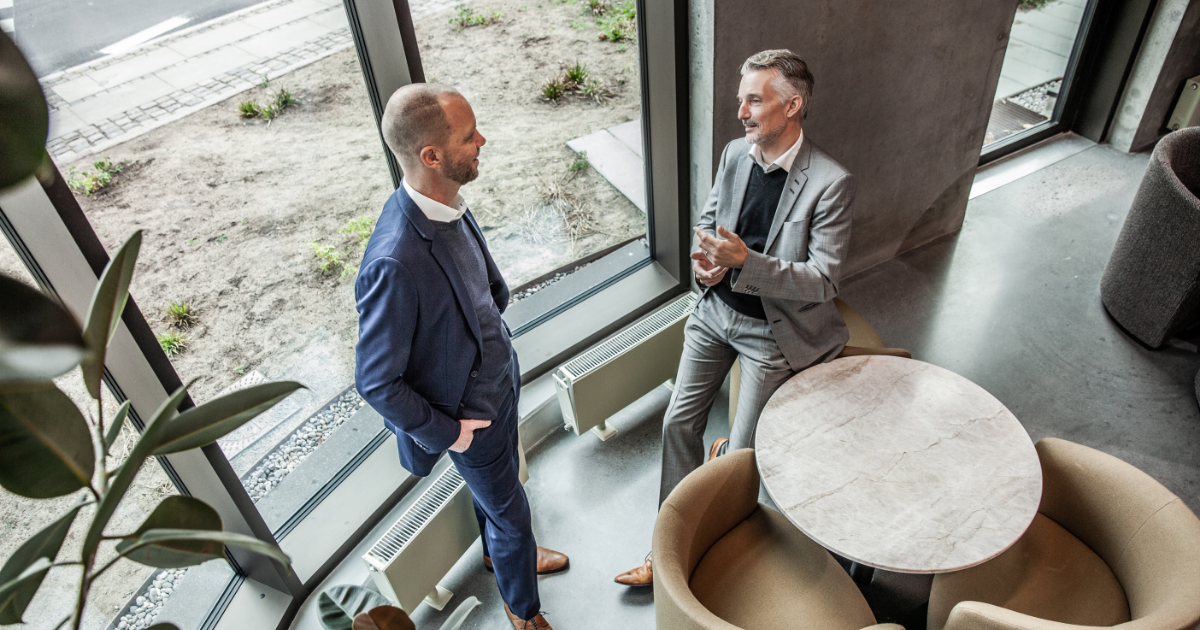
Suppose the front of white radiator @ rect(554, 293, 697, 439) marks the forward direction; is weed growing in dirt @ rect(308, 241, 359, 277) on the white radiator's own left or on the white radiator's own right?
on the white radiator's own right

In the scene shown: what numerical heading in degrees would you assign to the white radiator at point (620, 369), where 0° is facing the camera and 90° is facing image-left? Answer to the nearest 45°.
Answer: approximately 315°

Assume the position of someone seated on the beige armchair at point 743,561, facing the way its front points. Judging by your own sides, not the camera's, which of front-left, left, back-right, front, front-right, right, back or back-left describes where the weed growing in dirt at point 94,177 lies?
back-left

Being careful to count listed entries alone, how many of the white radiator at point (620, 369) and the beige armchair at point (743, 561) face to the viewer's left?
0

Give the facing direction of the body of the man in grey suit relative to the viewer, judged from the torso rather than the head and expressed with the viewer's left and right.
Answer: facing the viewer and to the left of the viewer

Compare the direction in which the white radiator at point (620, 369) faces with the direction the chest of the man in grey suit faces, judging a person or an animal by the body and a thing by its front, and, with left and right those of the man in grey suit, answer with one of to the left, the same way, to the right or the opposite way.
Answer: to the left

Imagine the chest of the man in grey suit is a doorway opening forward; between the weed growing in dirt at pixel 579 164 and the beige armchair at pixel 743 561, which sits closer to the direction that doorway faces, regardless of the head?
the beige armchair

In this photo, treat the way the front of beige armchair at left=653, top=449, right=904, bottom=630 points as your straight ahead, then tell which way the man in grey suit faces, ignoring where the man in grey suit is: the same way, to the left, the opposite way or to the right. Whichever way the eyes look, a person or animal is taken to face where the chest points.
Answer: the opposite way

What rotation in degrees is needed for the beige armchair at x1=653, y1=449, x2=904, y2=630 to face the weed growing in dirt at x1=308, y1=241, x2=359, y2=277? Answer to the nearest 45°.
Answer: approximately 135° to its left

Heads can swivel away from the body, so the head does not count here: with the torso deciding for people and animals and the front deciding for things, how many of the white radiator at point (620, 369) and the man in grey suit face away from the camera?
0

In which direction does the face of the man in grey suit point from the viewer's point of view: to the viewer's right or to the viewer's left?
to the viewer's left

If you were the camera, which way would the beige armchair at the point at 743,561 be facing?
facing away from the viewer and to the right of the viewer

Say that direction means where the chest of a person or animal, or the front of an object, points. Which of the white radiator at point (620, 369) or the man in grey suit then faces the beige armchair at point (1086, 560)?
the white radiator

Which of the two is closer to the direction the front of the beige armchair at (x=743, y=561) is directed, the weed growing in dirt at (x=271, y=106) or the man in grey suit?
the man in grey suit

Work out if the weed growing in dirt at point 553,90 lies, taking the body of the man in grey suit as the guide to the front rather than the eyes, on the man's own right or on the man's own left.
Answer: on the man's own right
